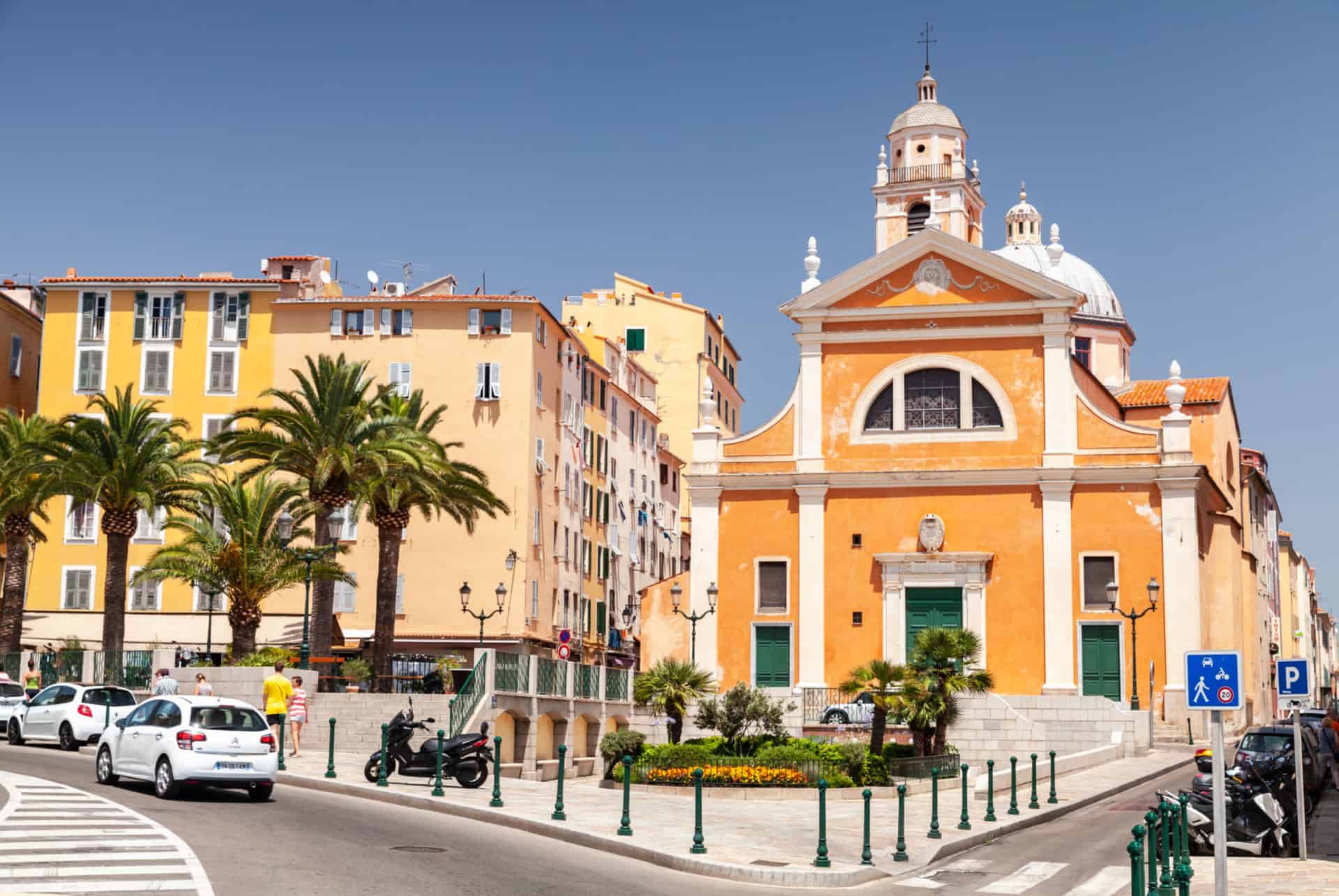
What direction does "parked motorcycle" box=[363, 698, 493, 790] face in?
to the viewer's left

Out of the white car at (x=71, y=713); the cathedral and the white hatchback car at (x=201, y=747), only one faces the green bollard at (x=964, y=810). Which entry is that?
the cathedral

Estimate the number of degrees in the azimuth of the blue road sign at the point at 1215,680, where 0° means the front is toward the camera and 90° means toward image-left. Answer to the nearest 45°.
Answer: approximately 0°

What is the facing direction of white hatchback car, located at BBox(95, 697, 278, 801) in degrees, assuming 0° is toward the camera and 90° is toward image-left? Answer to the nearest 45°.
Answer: approximately 135°

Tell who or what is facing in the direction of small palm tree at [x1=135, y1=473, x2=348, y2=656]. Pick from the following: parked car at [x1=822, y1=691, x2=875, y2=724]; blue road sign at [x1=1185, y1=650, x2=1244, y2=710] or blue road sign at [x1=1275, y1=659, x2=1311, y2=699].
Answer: the parked car

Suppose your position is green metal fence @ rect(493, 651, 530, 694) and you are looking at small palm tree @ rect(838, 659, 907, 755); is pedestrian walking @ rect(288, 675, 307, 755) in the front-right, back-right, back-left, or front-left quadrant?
back-right

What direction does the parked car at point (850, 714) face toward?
to the viewer's left
